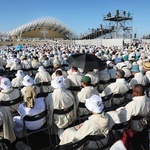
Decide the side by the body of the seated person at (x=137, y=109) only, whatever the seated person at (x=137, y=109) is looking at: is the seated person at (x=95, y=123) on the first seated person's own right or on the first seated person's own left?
on the first seated person's own left

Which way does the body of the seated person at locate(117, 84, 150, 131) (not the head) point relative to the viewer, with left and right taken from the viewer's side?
facing away from the viewer and to the left of the viewer

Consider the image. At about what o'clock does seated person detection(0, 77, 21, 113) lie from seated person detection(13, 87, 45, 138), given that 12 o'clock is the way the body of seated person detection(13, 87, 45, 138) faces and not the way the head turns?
seated person detection(0, 77, 21, 113) is roughly at 11 o'clock from seated person detection(13, 87, 45, 138).

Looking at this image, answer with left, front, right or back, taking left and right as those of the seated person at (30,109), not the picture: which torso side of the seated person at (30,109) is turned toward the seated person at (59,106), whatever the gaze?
right

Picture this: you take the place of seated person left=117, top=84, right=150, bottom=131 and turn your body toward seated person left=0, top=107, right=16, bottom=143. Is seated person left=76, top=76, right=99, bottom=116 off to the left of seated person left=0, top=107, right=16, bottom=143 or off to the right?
right

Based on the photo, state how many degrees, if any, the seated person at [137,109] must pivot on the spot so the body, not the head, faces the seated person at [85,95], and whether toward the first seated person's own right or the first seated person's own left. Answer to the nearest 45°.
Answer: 0° — they already face them

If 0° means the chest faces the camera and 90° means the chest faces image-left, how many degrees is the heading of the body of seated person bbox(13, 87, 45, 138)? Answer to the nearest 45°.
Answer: approximately 180°

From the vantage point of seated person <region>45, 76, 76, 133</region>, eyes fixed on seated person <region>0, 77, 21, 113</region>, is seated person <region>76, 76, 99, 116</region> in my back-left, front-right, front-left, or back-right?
back-right
